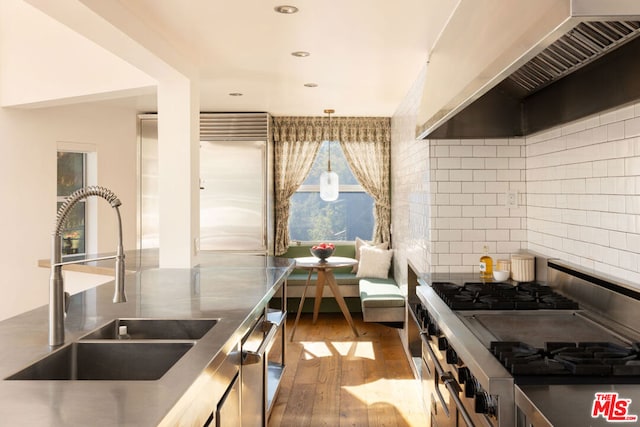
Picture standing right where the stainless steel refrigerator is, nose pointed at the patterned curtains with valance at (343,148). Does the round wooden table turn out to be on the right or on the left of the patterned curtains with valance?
right

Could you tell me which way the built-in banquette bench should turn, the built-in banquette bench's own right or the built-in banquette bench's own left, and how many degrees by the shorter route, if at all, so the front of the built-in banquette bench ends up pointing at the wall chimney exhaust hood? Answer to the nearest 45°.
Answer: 0° — it already faces it

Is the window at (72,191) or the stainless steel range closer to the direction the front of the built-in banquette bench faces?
the stainless steel range

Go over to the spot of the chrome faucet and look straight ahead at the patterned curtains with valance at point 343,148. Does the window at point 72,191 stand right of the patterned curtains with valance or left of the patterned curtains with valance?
left

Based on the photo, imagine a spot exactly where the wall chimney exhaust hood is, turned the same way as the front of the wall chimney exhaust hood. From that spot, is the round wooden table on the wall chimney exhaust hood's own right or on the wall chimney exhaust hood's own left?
on the wall chimney exhaust hood's own right

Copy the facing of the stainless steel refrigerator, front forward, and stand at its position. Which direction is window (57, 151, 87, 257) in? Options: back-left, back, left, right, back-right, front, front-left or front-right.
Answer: right

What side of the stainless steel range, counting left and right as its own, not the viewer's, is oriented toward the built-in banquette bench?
right

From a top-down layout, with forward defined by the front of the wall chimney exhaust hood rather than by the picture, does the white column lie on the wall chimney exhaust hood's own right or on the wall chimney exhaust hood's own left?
on the wall chimney exhaust hood's own right

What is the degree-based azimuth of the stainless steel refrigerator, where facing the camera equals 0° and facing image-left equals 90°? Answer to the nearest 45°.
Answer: approximately 0°

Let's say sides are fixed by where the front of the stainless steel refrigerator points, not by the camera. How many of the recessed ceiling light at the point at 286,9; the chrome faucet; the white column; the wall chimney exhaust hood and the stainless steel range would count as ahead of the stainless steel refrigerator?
5

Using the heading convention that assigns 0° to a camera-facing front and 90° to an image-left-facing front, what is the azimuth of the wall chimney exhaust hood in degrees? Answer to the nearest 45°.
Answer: approximately 45°
